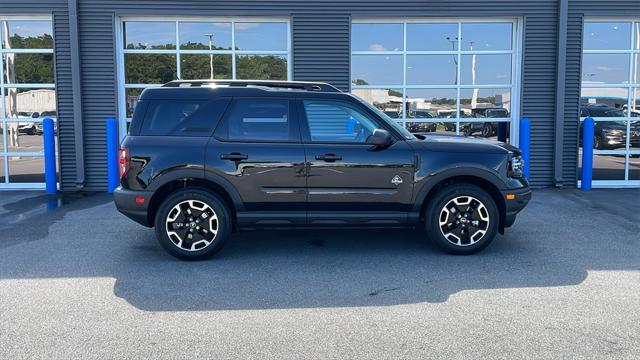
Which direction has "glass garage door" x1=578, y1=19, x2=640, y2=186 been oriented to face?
toward the camera

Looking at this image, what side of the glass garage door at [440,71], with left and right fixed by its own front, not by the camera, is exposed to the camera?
front

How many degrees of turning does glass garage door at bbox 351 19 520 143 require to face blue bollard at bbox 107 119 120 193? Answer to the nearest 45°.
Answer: approximately 45° to its right

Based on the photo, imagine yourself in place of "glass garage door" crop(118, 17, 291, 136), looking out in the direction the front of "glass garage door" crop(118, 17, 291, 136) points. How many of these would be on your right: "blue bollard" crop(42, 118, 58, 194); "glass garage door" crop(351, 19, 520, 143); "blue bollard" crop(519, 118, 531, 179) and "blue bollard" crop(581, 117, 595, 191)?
1

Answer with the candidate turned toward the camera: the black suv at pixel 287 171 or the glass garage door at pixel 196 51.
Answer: the glass garage door

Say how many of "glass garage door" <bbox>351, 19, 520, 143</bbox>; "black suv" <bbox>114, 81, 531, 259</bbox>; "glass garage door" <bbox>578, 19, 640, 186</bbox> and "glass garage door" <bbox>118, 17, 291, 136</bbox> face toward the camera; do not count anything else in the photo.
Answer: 3

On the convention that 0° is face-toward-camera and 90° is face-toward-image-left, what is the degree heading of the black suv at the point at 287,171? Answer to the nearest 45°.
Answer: approximately 270°

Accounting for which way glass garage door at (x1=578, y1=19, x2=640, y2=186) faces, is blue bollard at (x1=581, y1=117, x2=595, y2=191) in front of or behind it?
in front

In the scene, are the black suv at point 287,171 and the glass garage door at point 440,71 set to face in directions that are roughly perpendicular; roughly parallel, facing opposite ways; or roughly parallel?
roughly perpendicular

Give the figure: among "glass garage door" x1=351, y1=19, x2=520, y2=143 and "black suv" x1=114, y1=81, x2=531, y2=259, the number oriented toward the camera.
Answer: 1

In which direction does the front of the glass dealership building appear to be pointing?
toward the camera

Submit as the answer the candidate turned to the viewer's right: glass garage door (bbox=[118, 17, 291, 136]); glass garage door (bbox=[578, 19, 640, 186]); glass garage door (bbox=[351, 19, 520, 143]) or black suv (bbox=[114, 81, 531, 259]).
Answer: the black suv
